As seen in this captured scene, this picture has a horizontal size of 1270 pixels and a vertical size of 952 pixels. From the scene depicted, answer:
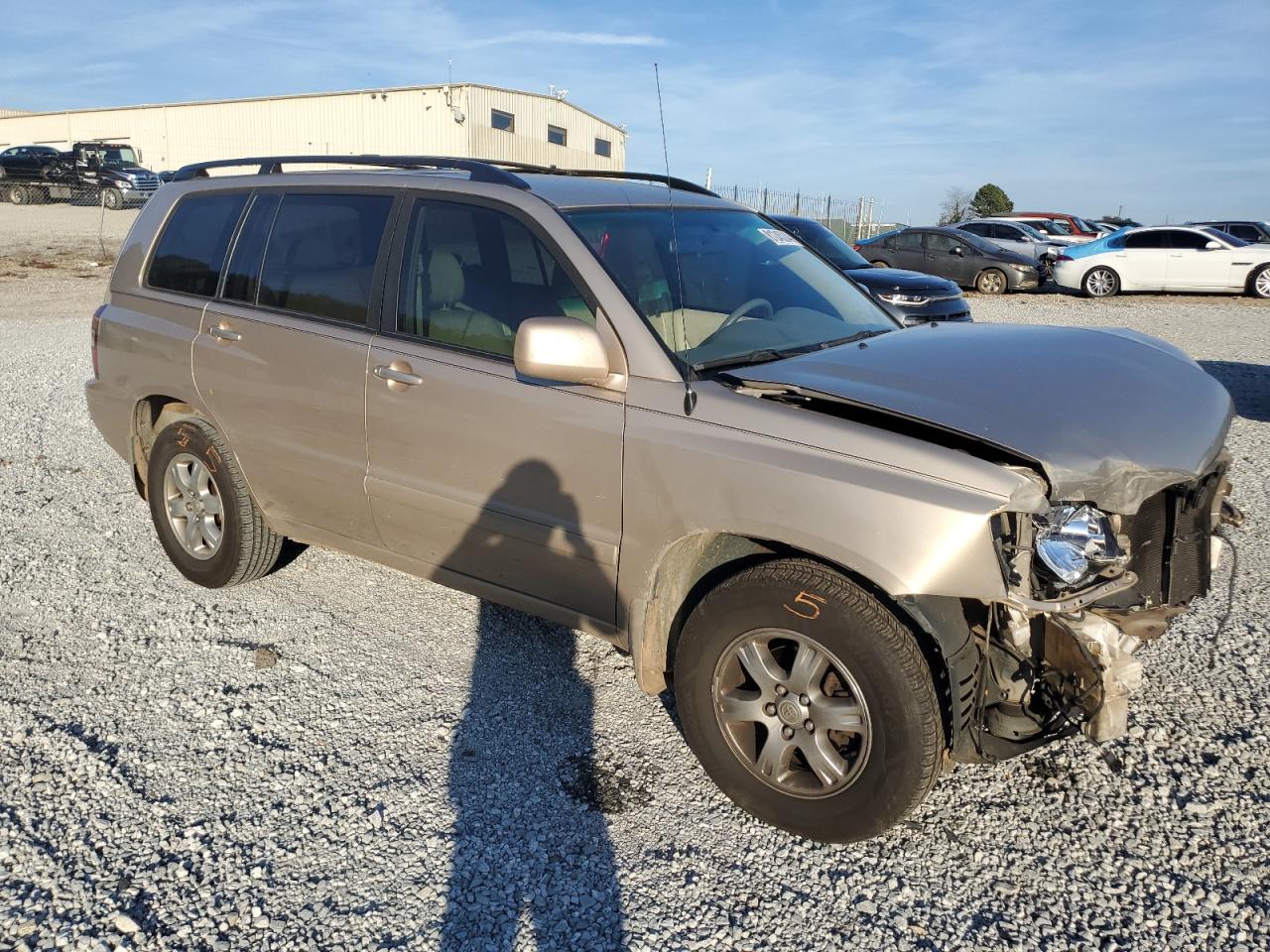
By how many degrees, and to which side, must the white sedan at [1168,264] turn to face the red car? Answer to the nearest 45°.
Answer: approximately 90° to its left

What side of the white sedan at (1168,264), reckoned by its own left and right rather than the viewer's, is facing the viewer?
right

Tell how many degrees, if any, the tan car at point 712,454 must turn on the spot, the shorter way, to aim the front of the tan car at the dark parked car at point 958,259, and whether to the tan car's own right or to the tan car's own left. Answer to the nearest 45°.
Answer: approximately 135° to the tan car's own left

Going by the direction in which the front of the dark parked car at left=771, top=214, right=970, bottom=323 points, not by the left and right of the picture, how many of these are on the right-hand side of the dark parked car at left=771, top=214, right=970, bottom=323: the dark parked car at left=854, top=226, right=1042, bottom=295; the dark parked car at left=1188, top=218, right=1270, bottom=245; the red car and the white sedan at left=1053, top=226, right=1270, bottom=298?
0

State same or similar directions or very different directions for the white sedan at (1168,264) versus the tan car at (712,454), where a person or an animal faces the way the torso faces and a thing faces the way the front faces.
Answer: same or similar directions

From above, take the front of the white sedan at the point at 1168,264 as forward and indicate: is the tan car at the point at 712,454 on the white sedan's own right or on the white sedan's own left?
on the white sedan's own right

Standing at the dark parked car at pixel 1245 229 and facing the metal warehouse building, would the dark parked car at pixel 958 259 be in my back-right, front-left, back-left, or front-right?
front-left

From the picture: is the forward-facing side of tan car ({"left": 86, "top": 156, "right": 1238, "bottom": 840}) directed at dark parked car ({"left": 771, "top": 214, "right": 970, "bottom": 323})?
no

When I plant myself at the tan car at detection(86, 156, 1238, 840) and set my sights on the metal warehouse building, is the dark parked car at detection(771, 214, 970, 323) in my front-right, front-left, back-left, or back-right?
front-right

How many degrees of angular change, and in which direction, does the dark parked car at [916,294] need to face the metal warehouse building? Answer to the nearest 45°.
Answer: approximately 180°

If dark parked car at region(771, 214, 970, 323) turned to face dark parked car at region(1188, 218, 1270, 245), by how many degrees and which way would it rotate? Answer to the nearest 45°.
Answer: approximately 90° to its left

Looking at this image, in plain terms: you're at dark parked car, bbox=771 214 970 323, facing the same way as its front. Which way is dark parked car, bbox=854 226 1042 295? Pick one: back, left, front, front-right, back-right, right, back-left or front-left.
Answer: back-left

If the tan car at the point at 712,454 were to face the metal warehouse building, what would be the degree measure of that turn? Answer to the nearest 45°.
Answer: approximately 135° to its left

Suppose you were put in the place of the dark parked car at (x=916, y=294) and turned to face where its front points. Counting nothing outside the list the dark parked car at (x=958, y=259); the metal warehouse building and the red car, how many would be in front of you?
0
